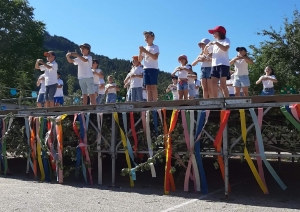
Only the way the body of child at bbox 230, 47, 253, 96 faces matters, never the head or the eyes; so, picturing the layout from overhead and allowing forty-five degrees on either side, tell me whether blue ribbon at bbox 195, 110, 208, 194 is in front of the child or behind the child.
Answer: in front

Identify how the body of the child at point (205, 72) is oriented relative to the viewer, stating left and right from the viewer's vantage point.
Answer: facing the viewer and to the left of the viewer

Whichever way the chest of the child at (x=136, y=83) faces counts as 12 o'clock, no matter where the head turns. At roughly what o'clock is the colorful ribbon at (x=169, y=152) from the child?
The colorful ribbon is roughly at 10 o'clock from the child.

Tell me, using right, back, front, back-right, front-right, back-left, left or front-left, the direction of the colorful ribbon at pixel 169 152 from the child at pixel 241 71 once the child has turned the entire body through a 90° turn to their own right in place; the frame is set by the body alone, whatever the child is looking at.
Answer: front-left

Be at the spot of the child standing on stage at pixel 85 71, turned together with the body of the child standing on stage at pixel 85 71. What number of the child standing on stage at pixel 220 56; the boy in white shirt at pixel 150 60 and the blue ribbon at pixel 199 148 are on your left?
3

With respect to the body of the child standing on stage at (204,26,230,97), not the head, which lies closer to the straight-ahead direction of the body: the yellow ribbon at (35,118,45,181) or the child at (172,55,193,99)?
the yellow ribbon

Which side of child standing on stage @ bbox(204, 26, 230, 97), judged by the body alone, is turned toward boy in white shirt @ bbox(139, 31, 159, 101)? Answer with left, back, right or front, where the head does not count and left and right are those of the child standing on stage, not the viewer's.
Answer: right

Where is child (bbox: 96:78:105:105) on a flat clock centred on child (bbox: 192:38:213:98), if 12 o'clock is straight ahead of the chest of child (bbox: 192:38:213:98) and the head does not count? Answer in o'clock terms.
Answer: child (bbox: 96:78:105:105) is roughly at 3 o'clock from child (bbox: 192:38:213:98).

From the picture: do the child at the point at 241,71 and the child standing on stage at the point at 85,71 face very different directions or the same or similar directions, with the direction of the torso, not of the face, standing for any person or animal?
same or similar directions

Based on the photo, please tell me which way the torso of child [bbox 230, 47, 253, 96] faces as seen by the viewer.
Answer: toward the camera

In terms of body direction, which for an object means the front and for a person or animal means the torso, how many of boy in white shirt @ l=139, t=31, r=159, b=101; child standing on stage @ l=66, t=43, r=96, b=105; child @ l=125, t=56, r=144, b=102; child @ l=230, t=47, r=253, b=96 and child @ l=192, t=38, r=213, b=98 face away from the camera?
0

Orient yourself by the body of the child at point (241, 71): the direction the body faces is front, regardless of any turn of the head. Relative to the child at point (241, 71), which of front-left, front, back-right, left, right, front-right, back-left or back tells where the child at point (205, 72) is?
front-right

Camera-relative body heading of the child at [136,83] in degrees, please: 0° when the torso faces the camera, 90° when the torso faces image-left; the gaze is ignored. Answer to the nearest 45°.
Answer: approximately 45°
